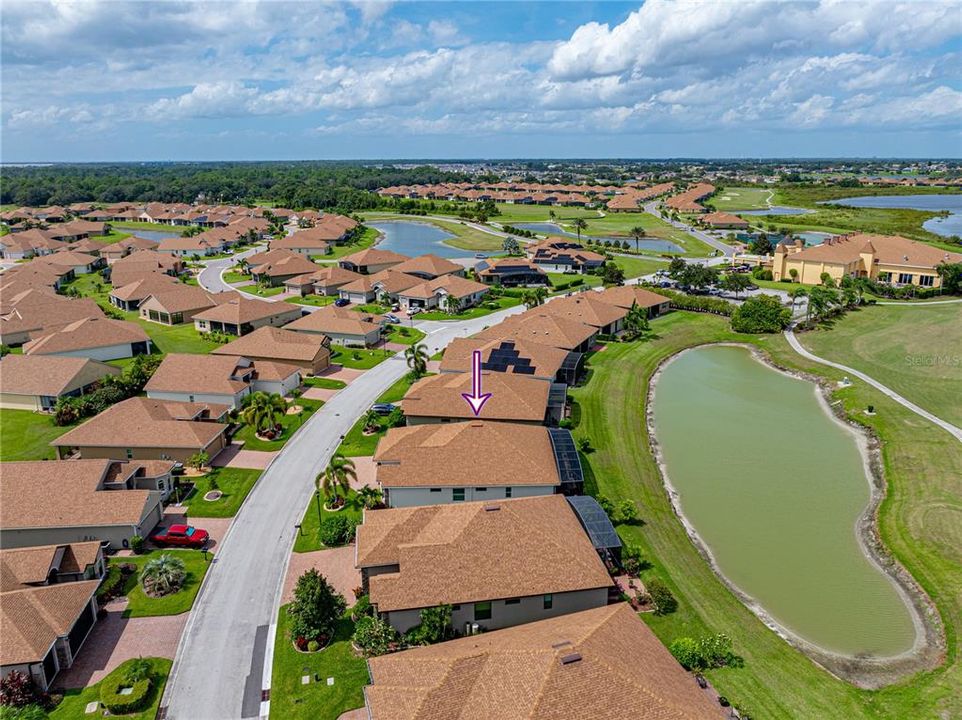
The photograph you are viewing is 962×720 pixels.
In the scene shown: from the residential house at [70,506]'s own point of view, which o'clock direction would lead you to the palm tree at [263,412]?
The palm tree is roughly at 11 o'clock from the residential house.

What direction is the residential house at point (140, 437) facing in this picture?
to the viewer's right

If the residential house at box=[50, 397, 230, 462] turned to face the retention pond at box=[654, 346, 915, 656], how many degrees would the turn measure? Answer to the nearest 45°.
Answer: approximately 45° to its right

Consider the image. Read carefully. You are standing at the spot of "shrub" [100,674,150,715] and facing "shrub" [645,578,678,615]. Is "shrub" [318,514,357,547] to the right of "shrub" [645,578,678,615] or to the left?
left

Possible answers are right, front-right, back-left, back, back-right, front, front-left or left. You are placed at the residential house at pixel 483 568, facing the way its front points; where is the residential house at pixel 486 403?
right

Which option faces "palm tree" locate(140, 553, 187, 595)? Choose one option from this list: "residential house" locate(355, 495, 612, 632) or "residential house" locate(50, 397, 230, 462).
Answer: "residential house" locate(355, 495, 612, 632)

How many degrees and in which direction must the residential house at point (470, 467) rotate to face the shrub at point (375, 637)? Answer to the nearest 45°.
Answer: approximately 90° to its left

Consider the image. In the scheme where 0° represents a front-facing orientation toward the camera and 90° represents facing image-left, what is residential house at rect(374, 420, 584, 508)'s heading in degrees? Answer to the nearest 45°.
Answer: approximately 90°

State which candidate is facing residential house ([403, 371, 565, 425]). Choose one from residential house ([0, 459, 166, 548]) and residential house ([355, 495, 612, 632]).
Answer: residential house ([0, 459, 166, 548])

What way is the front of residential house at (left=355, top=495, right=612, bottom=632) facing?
to the viewer's left

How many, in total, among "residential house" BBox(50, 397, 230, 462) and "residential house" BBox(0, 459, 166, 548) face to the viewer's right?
2
